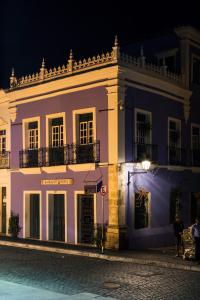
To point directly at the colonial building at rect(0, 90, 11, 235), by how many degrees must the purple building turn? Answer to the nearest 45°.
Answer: approximately 90° to its right

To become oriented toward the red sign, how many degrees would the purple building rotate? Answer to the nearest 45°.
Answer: approximately 45° to its left

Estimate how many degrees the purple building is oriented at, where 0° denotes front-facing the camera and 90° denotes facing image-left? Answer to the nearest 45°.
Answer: approximately 45°

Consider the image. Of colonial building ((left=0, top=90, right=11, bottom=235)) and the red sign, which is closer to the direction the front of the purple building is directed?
the red sign
